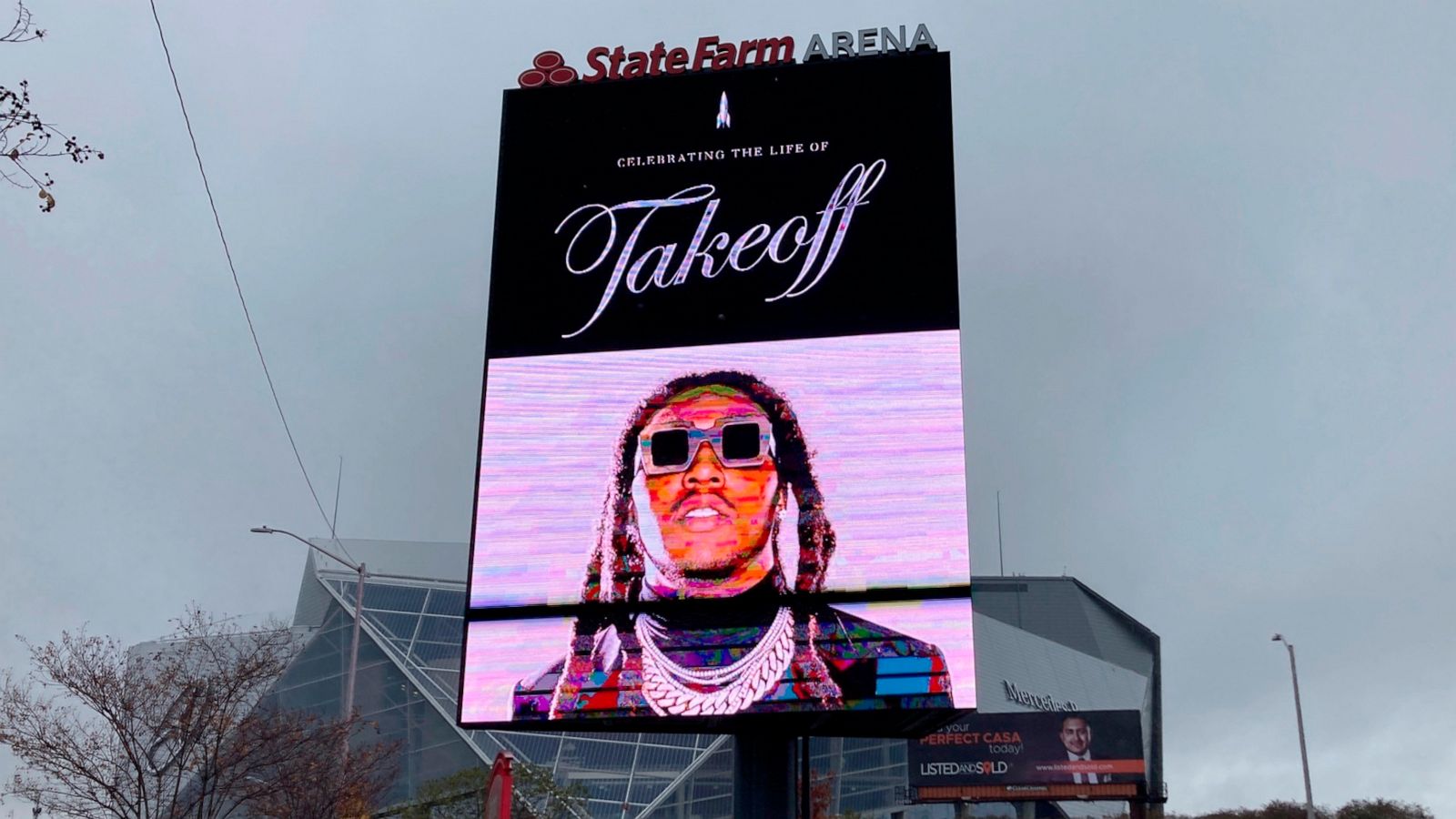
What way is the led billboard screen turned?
toward the camera
